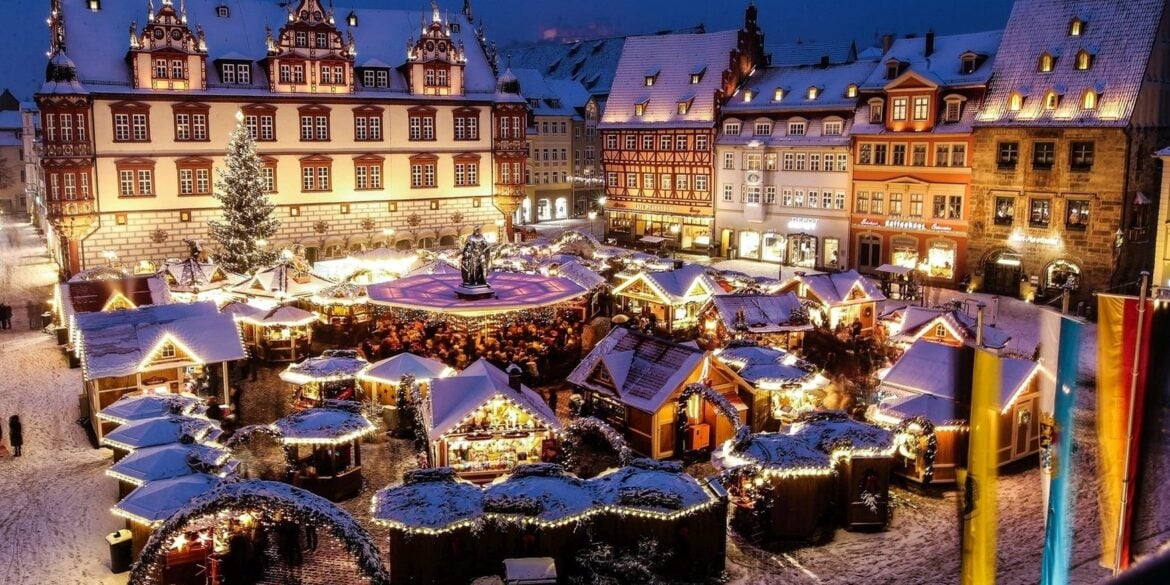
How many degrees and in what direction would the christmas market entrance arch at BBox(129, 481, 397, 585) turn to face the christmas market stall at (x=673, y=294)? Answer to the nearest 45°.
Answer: approximately 135° to its left

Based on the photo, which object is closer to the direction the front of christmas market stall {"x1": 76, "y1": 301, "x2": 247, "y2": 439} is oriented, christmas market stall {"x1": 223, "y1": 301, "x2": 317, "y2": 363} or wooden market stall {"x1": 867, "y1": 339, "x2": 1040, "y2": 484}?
the wooden market stall

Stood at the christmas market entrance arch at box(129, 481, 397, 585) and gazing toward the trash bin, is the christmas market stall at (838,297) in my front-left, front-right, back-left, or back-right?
back-right

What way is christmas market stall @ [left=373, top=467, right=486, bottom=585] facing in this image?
away from the camera

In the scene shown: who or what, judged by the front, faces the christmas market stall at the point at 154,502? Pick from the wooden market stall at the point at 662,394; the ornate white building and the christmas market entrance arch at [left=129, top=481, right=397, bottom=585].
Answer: the ornate white building

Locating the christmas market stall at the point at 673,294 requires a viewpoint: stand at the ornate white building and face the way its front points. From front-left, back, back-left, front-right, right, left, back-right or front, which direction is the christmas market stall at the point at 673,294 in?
front-left

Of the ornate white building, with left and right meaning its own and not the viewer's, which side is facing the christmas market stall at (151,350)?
front

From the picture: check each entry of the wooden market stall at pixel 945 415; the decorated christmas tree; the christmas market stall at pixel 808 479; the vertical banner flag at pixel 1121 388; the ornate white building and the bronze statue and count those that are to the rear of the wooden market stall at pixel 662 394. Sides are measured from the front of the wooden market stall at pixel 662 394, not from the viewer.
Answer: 3

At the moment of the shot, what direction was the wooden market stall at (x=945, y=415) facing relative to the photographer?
facing the viewer and to the left of the viewer
